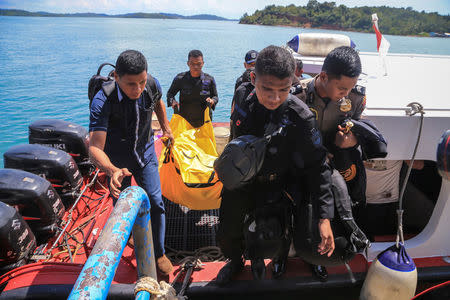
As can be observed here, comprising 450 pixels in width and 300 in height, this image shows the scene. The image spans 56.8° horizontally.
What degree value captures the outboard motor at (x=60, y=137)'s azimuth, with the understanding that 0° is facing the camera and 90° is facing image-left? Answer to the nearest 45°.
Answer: approximately 270°

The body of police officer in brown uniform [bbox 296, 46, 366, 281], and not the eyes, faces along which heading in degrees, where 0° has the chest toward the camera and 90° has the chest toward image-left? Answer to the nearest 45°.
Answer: approximately 315°

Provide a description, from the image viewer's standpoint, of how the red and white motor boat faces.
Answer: facing to the right of the viewer

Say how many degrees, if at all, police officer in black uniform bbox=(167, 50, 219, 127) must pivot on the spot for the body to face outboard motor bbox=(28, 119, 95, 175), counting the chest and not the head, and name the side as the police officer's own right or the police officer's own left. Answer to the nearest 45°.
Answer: approximately 45° to the police officer's own right

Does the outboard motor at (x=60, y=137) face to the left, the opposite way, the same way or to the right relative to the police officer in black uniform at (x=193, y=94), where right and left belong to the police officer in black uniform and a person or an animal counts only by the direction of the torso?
to the left

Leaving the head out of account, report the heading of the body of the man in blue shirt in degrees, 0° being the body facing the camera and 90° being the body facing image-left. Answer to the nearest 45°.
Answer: approximately 315°

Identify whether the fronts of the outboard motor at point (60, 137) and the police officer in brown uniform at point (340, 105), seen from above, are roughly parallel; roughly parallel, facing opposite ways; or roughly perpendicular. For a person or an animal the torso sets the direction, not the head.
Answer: roughly perpendicular

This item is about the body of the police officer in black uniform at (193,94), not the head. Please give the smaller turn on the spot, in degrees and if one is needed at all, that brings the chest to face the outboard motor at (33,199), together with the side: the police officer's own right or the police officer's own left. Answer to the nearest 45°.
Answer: approximately 45° to the police officer's own right

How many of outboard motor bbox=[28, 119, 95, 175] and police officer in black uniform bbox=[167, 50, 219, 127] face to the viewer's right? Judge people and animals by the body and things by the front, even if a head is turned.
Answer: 1

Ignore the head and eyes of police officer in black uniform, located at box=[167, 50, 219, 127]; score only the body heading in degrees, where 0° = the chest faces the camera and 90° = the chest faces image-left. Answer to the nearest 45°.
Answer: approximately 0°
